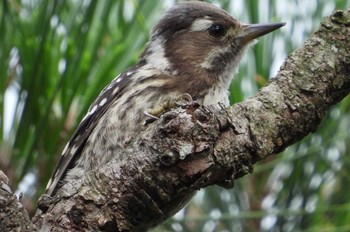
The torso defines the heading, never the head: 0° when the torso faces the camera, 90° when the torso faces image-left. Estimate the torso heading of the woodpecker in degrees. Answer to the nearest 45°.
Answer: approximately 270°
